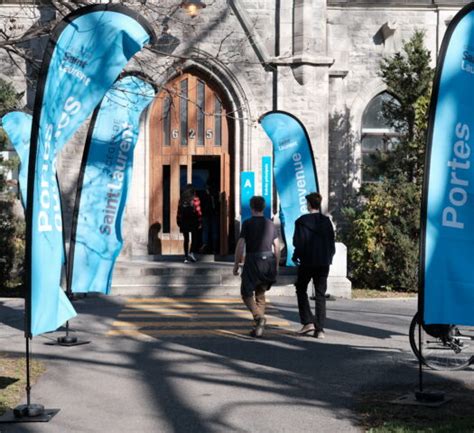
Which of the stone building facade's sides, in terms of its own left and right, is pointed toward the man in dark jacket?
front

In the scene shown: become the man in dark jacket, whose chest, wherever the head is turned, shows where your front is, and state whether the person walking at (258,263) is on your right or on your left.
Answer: on your left

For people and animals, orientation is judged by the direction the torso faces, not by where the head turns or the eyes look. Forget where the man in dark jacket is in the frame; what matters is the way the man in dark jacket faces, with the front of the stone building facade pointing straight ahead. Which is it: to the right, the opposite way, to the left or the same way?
the opposite way

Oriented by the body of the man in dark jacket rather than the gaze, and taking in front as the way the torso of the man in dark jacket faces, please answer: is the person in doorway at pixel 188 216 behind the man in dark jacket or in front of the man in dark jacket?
in front

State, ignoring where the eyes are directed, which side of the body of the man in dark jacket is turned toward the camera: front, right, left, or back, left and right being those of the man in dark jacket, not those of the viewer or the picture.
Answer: back

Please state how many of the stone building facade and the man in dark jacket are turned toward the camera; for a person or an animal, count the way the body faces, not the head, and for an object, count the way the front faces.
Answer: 1

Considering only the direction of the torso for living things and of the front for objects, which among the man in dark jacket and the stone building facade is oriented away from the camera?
the man in dark jacket

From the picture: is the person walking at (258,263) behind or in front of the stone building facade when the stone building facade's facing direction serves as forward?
in front

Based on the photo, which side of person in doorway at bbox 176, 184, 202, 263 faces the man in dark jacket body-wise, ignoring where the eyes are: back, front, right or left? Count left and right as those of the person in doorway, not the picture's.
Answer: back

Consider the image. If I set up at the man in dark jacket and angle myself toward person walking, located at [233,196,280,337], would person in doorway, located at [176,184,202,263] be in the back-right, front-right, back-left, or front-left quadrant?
front-right

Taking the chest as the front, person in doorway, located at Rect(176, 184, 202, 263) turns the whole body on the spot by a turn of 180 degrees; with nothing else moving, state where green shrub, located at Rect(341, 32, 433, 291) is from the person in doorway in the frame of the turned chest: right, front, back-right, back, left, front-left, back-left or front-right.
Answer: left

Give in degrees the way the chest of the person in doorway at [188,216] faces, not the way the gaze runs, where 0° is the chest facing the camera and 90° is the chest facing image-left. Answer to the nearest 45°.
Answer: approximately 180°

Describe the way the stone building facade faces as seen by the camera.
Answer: facing the viewer
